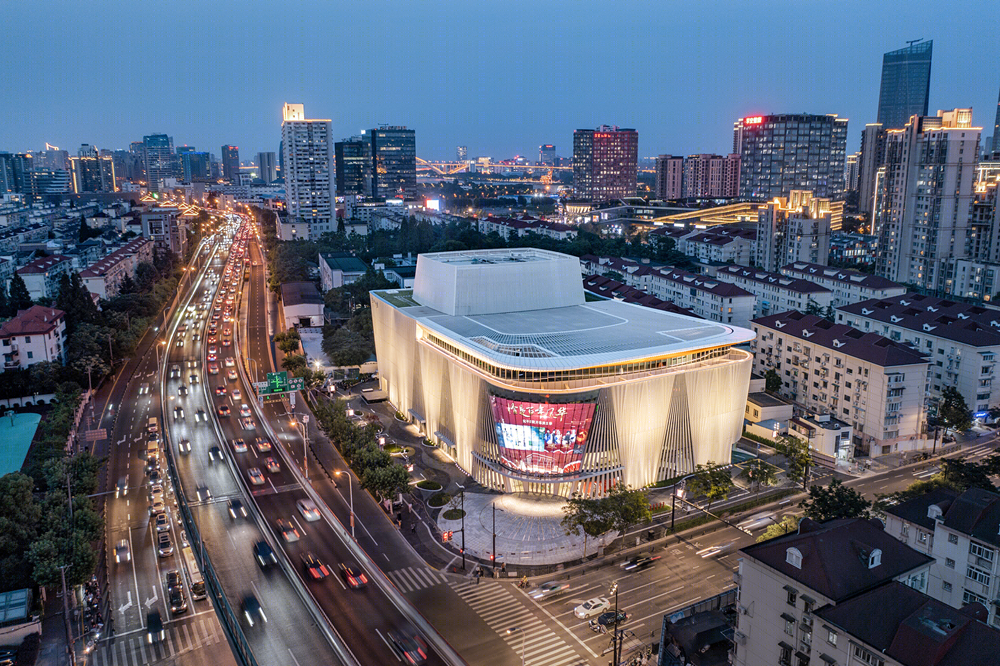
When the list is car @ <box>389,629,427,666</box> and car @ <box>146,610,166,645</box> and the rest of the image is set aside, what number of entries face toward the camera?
1

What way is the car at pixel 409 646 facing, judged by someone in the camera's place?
facing away from the viewer and to the left of the viewer

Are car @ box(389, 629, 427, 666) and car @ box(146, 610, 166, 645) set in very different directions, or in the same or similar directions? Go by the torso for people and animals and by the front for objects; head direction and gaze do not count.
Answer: very different directions

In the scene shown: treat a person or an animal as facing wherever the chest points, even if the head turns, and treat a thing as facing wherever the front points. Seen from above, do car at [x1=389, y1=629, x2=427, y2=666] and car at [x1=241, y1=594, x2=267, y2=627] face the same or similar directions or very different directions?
very different directions

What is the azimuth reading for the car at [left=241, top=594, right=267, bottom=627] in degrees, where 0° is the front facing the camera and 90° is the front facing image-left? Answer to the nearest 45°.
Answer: approximately 315°

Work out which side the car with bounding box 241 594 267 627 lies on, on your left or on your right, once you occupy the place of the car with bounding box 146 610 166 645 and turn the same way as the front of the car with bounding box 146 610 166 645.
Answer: on your left

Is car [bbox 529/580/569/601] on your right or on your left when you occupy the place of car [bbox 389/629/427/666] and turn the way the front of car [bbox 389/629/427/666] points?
on your right

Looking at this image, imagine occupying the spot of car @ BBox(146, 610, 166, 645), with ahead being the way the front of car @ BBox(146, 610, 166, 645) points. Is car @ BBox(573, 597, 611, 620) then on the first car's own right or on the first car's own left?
on the first car's own left
